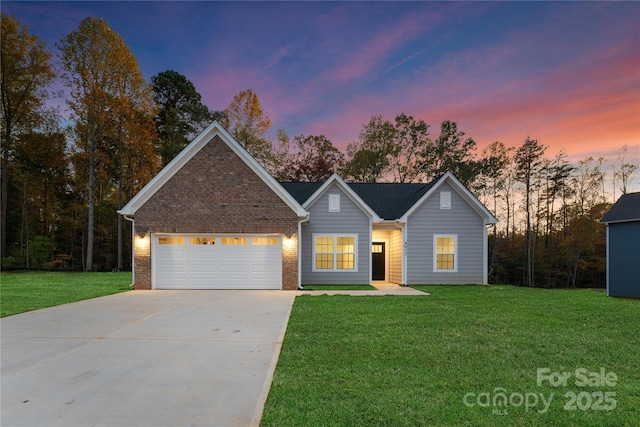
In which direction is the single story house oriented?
toward the camera

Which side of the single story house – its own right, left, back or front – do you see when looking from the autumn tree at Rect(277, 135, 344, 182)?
back

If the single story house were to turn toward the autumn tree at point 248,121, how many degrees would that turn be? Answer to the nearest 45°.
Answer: approximately 180°
